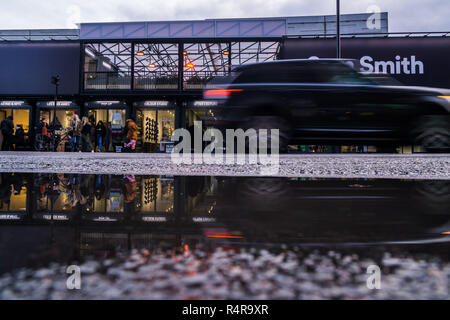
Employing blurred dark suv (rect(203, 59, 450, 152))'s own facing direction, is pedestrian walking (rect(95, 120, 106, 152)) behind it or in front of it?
behind

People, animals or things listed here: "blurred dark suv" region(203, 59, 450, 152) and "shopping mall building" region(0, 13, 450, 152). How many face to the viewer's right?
1

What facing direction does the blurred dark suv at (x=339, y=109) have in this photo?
to the viewer's right

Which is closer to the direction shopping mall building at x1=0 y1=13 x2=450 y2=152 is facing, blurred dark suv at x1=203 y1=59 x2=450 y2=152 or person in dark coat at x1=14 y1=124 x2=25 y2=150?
the blurred dark suv

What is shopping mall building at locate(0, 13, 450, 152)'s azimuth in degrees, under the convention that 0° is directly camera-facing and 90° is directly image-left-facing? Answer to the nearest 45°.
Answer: approximately 0°

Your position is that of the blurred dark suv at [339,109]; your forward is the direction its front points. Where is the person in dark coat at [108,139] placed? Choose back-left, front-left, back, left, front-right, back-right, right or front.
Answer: back-left

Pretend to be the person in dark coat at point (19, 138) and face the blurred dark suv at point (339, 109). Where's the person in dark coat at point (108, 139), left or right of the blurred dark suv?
left

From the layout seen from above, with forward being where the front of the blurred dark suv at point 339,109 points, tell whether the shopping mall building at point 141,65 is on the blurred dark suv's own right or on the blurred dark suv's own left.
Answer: on the blurred dark suv's own left

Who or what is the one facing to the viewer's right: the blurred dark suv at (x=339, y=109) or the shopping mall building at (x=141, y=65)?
the blurred dark suv

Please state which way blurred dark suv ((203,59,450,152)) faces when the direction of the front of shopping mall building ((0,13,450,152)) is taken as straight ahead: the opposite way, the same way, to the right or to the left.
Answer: to the left
